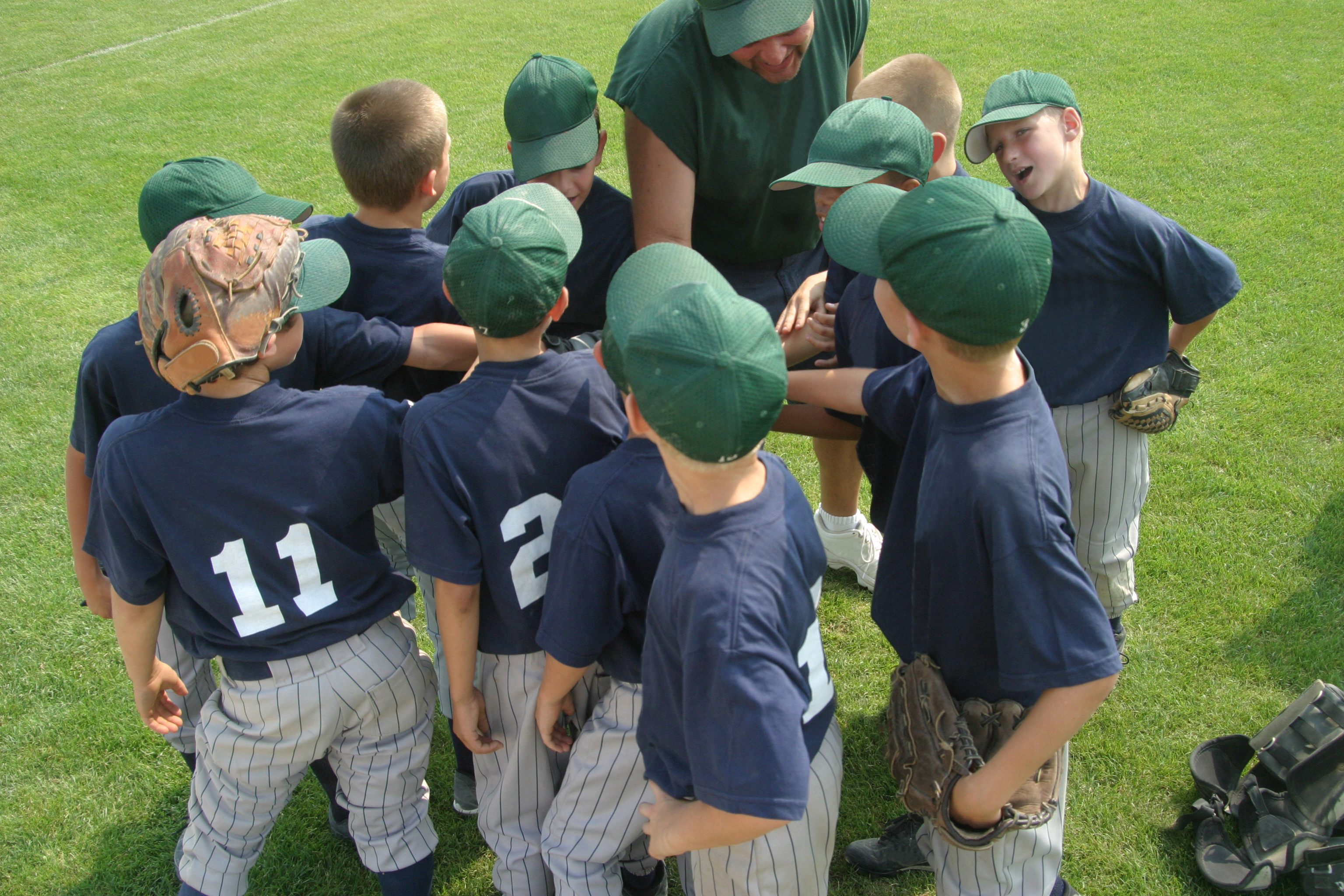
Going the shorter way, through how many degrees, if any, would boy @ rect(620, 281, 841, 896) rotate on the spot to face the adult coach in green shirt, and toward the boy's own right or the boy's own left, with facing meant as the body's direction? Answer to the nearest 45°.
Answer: approximately 45° to the boy's own right

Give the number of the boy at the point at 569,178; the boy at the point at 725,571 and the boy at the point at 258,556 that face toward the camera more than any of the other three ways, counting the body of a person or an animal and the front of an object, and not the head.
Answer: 1

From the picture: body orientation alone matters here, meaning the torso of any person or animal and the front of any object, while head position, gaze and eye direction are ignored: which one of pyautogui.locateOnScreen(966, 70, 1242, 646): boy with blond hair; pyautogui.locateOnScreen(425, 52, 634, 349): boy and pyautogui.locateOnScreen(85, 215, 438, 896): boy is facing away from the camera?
pyautogui.locateOnScreen(85, 215, 438, 896): boy

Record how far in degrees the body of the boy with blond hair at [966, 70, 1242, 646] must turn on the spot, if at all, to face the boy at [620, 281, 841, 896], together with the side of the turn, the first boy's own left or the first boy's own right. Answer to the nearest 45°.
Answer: approximately 45° to the first boy's own left

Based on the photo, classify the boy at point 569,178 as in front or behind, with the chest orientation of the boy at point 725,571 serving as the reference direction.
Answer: in front

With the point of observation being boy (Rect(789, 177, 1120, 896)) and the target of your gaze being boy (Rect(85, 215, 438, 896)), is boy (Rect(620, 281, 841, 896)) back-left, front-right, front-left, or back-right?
front-left

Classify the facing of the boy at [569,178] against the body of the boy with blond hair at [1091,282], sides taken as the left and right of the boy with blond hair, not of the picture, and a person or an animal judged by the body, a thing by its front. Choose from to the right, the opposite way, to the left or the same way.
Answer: to the left

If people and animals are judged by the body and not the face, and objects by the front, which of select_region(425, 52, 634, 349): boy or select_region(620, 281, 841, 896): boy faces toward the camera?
select_region(425, 52, 634, 349): boy

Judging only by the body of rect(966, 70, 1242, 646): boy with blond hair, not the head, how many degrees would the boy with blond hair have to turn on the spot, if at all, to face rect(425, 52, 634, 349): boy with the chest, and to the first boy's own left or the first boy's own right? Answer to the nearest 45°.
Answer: approximately 45° to the first boy's own right

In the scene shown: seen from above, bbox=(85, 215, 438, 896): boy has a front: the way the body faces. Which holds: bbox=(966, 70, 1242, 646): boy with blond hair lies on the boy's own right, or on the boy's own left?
on the boy's own right

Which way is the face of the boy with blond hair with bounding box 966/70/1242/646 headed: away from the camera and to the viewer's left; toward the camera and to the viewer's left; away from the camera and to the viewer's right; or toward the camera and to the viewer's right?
toward the camera and to the viewer's left

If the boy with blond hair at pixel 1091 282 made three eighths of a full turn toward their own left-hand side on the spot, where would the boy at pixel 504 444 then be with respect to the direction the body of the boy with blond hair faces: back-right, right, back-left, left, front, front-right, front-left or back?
back-right

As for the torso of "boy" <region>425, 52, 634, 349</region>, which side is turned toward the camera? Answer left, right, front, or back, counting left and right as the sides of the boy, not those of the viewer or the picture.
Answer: front

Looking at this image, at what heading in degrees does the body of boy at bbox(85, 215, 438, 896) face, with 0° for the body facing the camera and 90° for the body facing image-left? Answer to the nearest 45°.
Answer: approximately 180°

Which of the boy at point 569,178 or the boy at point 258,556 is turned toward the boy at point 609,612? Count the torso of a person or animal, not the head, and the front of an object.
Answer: the boy at point 569,178
